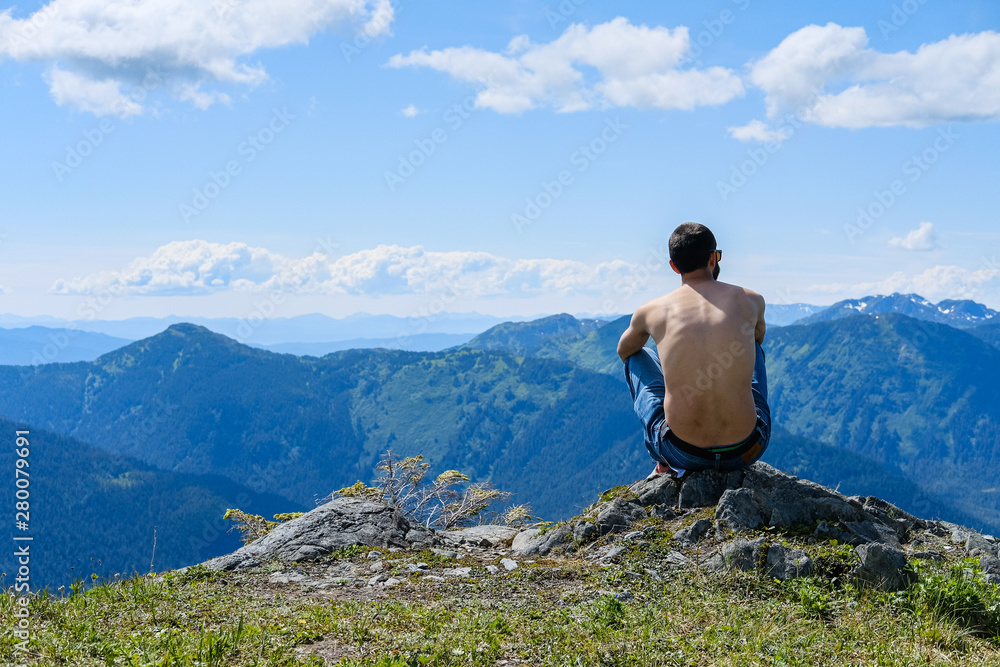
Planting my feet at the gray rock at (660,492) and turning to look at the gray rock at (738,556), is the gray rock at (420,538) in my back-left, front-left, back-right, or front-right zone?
back-right

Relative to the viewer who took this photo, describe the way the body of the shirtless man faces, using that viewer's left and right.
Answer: facing away from the viewer

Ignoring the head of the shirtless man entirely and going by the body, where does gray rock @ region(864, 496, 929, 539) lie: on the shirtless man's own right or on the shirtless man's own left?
on the shirtless man's own right

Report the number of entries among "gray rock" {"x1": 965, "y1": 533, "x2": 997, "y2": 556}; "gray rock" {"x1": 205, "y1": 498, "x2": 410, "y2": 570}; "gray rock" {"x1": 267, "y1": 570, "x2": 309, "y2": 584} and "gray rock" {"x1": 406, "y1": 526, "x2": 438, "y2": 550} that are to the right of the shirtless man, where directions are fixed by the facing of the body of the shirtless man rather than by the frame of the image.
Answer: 1

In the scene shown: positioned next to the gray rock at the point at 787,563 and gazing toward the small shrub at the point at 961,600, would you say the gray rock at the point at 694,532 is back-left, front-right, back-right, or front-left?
back-left

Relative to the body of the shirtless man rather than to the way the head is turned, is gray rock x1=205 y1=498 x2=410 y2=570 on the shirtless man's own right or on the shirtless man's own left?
on the shirtless man's own left

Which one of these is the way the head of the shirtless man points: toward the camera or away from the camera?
away from the camera

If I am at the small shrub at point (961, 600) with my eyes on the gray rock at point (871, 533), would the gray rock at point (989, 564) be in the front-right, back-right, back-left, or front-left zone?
front-right

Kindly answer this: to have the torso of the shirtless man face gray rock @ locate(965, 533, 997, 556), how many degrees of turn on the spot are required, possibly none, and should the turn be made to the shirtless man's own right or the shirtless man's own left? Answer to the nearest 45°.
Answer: approximately 90° to the shirtless man's own right
